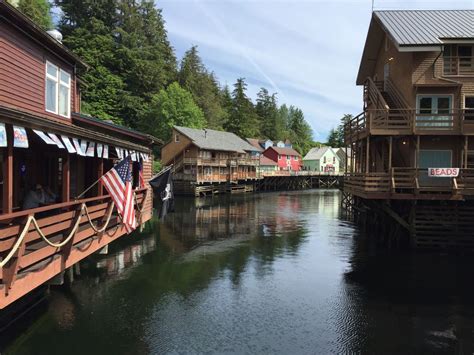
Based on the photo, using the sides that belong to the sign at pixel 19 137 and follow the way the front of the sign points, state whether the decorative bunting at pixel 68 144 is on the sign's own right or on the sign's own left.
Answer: on the sign's own left

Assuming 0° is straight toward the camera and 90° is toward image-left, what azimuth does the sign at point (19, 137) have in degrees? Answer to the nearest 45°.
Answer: approximately 315°

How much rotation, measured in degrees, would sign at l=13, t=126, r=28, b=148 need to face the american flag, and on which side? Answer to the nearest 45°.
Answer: approximately 90° to its left

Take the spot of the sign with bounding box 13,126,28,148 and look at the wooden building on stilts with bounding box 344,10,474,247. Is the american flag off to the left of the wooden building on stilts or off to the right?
left

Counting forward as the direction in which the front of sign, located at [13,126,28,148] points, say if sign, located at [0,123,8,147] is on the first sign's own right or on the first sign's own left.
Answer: on the first sign's own right
